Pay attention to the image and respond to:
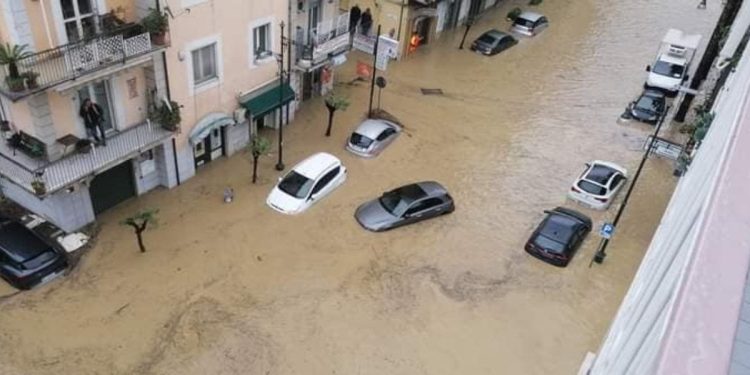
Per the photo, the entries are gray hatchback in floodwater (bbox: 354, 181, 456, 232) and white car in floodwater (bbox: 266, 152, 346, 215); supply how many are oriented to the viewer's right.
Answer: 0

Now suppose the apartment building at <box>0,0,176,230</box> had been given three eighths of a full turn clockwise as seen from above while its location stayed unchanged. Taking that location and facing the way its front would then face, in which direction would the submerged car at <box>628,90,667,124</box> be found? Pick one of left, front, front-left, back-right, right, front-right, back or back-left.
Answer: back

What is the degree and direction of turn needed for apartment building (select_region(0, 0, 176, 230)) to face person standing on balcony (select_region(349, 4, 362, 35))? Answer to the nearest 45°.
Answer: approximately 90° to its left

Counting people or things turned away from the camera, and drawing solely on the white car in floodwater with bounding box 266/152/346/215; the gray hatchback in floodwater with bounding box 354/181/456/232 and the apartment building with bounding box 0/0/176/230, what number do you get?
0

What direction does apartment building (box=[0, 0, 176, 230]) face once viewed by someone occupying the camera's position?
facing the viewer and to the right of the viewer

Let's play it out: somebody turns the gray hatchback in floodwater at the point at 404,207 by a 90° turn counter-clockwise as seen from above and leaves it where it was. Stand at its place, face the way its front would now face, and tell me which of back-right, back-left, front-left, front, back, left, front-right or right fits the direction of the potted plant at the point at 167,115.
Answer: back-right

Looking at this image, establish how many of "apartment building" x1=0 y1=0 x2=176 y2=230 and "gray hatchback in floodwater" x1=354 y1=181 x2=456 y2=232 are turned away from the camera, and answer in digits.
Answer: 0

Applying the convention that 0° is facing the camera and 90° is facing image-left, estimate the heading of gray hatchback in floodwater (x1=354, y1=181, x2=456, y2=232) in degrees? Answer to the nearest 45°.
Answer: approximately 45°

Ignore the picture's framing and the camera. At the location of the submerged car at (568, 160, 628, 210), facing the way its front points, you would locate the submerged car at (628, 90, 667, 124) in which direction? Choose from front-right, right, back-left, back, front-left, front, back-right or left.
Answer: front-left

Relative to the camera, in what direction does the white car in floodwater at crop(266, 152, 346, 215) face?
facing the viewer and to the left of the viewer

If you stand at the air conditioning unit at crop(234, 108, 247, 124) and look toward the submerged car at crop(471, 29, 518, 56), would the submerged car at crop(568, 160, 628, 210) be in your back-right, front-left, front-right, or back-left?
front-right

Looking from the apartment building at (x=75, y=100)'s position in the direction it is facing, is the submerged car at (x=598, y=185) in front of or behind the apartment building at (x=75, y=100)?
in front

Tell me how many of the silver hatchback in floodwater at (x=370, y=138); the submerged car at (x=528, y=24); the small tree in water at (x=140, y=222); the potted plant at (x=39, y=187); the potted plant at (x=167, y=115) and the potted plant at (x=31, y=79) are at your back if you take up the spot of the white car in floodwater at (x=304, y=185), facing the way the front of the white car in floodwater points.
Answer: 2
